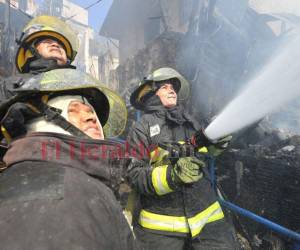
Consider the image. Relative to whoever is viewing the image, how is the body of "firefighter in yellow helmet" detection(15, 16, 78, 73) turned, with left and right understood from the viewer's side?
facing the viewer and to the right of the viewer

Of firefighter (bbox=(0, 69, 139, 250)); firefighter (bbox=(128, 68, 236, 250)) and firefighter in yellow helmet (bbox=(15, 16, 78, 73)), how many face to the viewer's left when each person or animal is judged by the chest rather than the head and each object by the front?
0

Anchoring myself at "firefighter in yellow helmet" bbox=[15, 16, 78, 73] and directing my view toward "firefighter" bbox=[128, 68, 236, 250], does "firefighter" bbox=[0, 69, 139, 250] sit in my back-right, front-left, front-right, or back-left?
front-right

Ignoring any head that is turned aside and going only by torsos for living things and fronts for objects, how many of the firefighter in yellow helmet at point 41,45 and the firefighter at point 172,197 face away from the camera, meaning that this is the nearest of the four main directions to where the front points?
0

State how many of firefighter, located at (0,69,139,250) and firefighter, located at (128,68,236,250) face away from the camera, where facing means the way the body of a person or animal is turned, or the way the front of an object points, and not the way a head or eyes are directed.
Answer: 0

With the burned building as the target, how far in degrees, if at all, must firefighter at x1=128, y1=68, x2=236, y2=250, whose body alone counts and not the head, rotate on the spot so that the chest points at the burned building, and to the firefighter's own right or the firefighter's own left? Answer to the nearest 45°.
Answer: approximately 135° to the firefighter's own left

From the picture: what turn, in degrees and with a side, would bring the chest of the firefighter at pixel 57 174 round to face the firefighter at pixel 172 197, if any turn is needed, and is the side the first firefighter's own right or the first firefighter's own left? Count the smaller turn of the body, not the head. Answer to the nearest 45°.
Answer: approximately 45° to the first firefighter's own left

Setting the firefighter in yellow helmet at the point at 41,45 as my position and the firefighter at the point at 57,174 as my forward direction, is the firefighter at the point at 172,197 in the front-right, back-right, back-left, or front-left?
front-left
